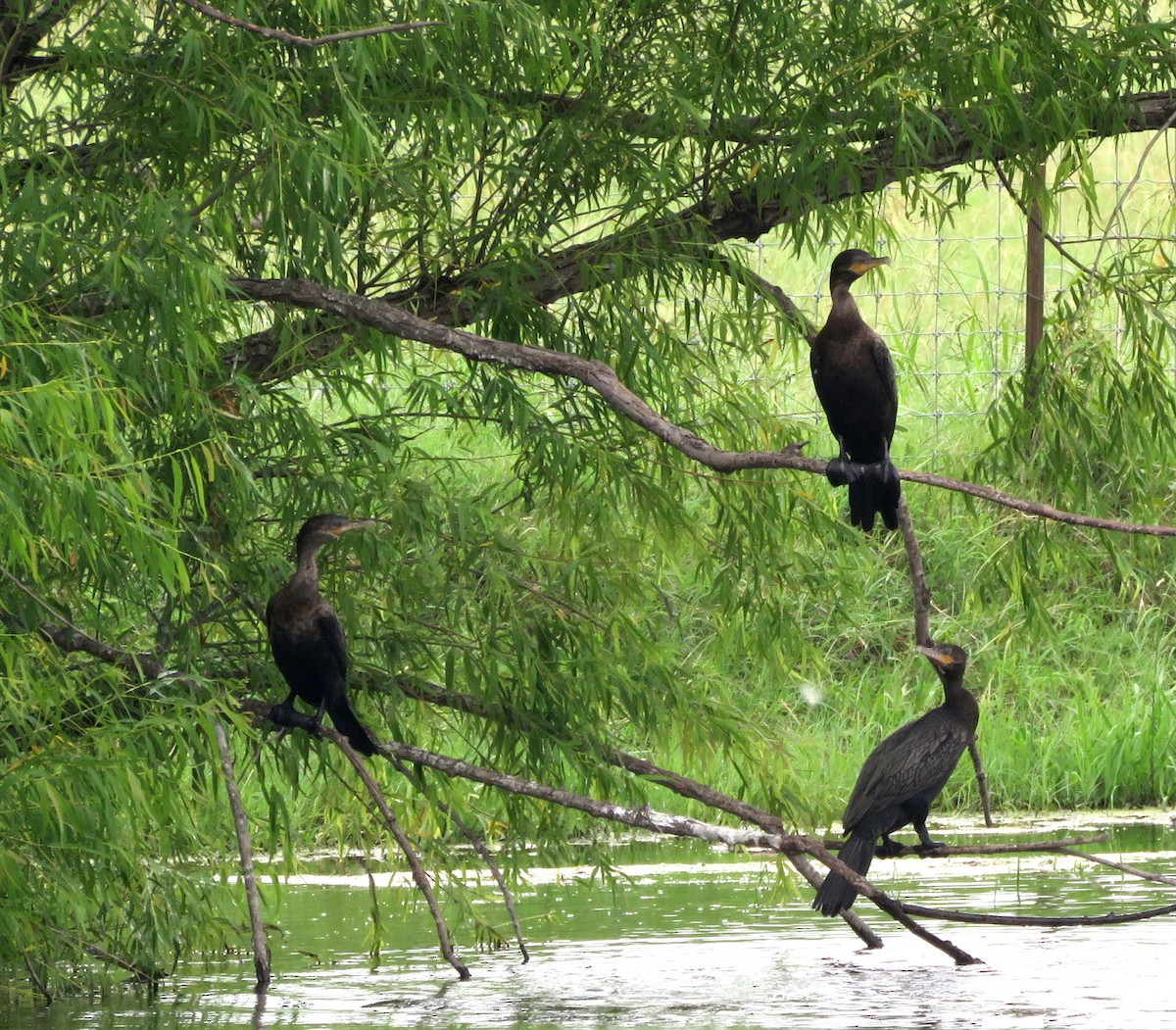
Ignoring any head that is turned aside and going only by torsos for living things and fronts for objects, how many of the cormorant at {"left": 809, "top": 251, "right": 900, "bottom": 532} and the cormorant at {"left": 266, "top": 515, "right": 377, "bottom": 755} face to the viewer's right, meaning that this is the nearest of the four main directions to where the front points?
0

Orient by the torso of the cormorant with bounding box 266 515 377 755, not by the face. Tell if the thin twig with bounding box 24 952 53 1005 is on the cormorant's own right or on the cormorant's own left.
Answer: on the cormorant's own right

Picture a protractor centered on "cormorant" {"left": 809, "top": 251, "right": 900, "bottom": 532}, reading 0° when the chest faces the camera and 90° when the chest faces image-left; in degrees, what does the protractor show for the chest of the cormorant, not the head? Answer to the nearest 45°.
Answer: approximately 0°

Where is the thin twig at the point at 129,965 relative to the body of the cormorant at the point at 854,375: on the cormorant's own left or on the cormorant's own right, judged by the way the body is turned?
on the cormorant's own right

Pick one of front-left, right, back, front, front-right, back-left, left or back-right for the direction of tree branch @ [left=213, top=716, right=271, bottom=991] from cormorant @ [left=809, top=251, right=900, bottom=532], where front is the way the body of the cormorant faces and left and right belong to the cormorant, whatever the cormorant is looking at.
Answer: front-right
